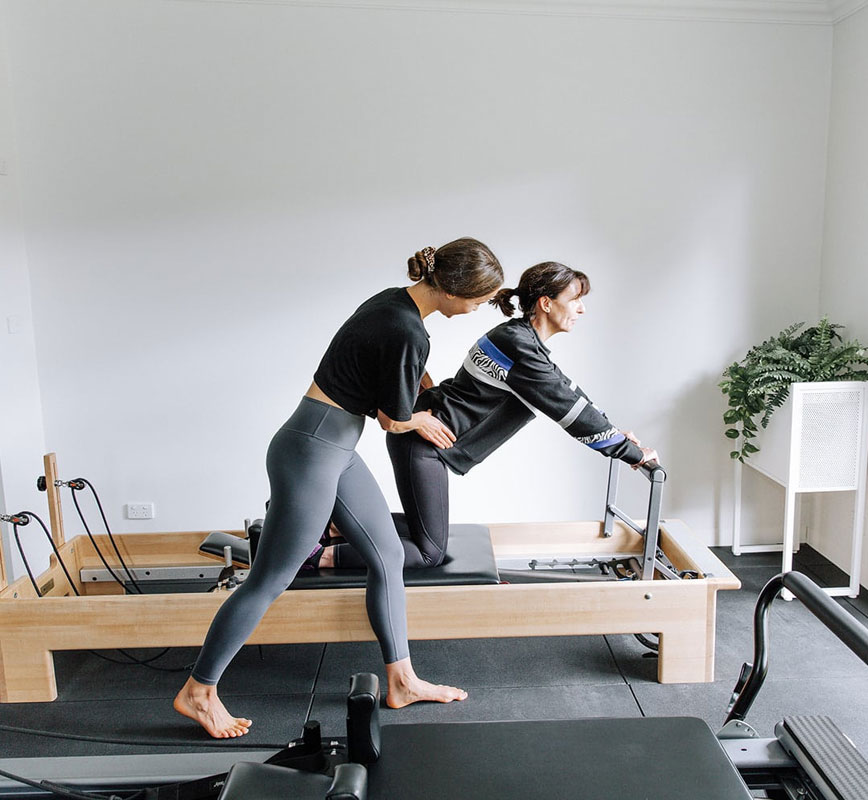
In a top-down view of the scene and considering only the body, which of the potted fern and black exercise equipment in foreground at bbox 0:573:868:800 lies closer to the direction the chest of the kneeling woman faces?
the potted fern

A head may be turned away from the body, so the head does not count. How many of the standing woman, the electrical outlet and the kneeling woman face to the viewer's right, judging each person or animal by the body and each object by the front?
2

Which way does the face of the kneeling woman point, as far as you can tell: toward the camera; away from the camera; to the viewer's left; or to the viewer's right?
to the viewer's right

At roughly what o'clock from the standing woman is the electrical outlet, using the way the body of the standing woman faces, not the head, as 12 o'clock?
The electrical outlet is roughly at 8 o'clock from the standing woman.

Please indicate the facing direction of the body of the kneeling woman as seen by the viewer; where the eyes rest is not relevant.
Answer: to the viewer's right

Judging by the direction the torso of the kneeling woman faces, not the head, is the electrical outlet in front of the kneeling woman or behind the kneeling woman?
behind

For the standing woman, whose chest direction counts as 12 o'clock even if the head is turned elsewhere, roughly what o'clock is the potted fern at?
The potted fern is roughly at 11 o'clock from the standing woman.

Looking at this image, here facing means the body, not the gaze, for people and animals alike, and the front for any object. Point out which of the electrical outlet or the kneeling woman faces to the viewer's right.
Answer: the kneeling woman

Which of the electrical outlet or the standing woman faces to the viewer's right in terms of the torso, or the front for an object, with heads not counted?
the standing woman

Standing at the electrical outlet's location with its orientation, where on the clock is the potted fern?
The potted fern is roughly at 10 o'clock from the electrical outlet.

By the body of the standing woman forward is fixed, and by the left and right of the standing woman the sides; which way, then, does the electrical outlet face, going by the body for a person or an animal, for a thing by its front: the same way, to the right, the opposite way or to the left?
to the right

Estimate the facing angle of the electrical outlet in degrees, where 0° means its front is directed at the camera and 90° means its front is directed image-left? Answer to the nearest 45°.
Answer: approximately 0°

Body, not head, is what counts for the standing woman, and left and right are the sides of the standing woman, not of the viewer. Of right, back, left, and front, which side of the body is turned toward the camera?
right
